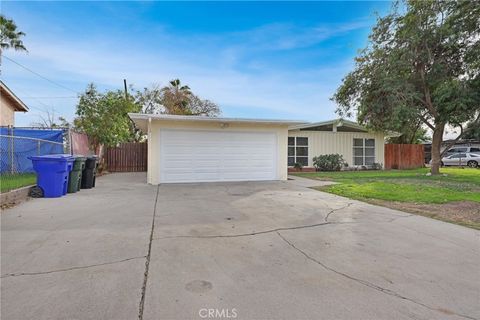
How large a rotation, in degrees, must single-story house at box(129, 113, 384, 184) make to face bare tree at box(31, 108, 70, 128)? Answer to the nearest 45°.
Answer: approximately 135° to its right

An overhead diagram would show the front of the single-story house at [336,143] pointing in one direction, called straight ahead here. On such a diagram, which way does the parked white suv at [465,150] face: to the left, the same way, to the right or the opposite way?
to the right

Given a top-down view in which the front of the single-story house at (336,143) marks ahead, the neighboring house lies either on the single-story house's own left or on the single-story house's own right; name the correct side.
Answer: on the single-story house's own right

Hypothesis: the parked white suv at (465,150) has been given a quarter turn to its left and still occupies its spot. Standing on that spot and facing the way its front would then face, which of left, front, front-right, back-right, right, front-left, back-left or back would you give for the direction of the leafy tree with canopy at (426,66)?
front

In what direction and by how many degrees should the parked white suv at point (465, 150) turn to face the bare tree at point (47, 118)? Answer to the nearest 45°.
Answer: approximately 45° to its left

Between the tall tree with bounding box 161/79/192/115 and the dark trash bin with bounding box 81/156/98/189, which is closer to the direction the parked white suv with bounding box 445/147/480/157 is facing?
the tall tree

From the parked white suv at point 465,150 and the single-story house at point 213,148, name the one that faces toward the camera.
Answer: the single-story house

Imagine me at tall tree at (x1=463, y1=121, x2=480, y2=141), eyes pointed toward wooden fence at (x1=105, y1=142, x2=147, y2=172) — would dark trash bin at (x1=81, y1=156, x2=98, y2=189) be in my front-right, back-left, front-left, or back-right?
front-left

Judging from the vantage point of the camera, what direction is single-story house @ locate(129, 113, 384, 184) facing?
facing the viewer

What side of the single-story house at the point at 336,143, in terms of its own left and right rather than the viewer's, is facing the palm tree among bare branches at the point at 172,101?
back

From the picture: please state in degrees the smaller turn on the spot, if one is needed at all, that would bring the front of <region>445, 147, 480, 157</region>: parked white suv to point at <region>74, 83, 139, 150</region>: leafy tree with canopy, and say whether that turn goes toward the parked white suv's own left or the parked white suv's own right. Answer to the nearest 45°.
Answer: approximately 45° to the parked white suv's own left

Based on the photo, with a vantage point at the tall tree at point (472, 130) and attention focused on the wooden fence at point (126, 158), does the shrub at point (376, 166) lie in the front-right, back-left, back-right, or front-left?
front-right

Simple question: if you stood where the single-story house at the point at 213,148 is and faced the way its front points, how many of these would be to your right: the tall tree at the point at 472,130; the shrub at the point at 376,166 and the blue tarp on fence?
1

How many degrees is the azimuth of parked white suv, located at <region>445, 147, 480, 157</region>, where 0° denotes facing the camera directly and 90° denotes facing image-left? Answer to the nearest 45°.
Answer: approximately 90°

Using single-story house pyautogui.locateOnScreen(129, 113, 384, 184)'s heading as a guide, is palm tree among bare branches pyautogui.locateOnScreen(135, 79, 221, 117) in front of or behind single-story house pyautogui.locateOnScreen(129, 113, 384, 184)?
behind
